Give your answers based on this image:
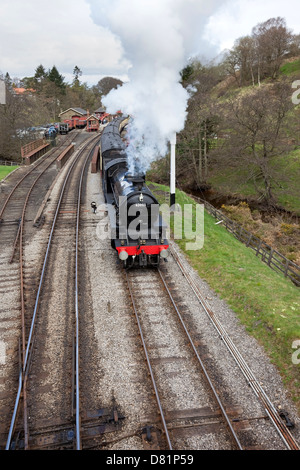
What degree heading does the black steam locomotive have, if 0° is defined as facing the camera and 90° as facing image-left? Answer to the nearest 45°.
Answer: approximately 0°

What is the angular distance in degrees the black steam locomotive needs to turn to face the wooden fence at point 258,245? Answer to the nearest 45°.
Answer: approximately 135° to its left

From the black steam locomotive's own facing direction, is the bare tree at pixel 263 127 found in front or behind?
behind
